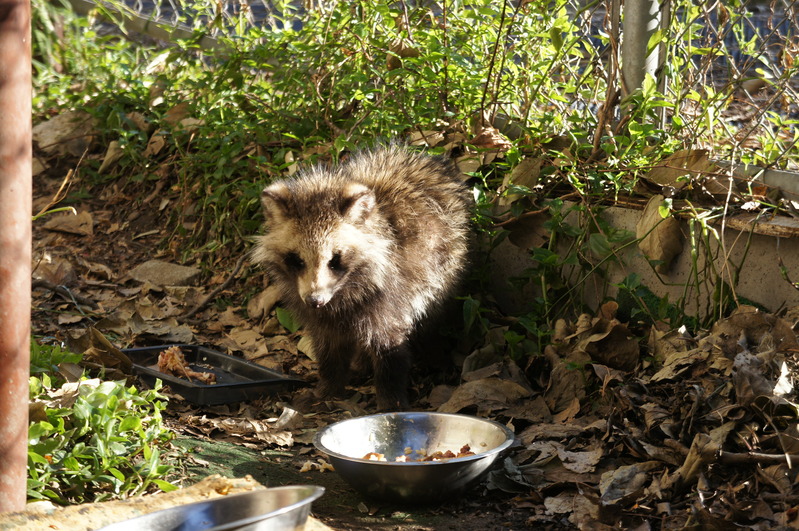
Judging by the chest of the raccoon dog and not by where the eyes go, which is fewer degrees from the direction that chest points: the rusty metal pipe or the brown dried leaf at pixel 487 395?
the rusty metal pipe

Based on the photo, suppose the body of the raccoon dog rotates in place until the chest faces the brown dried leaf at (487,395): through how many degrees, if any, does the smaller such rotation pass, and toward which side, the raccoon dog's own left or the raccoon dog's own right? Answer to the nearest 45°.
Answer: approximately 90° to the raccoon dog's own left

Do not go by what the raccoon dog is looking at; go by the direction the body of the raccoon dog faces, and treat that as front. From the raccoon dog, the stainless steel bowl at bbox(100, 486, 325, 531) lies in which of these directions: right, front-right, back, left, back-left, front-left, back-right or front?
front-left

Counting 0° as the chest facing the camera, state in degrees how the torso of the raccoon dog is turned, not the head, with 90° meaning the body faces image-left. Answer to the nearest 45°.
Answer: approximately 45°

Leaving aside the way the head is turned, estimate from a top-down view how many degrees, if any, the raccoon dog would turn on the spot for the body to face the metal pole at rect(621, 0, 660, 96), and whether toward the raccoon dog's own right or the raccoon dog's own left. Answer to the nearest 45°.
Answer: approximately 135° to the raccoon dog's own left

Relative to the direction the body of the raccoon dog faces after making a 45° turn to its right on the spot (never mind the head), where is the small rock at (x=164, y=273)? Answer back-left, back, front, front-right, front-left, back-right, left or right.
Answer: front-right

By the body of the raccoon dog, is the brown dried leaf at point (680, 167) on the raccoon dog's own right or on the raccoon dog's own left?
on the raccoon dog's own left

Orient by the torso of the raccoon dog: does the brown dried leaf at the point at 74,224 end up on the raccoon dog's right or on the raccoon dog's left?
on the raccoon dog's right

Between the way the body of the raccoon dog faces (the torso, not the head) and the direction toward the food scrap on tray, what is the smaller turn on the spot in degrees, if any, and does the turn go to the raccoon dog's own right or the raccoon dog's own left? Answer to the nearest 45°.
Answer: approximately 45° to the raccoon dog's own right

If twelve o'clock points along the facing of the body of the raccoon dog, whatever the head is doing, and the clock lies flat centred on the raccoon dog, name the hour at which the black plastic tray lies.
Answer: The black plastic tray is roughly at 2 o'clock from the raccoon dog.

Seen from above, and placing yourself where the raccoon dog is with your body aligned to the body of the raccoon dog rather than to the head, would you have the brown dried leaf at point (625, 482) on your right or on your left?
on your left

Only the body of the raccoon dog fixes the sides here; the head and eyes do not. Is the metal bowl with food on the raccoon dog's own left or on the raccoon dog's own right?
on the raccoon dog's own left

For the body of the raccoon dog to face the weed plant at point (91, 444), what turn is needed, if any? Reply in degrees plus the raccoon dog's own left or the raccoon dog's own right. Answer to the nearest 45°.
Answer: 0° — it already faces it

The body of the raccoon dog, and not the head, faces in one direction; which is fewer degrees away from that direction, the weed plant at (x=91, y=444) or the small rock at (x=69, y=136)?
the weed plant
